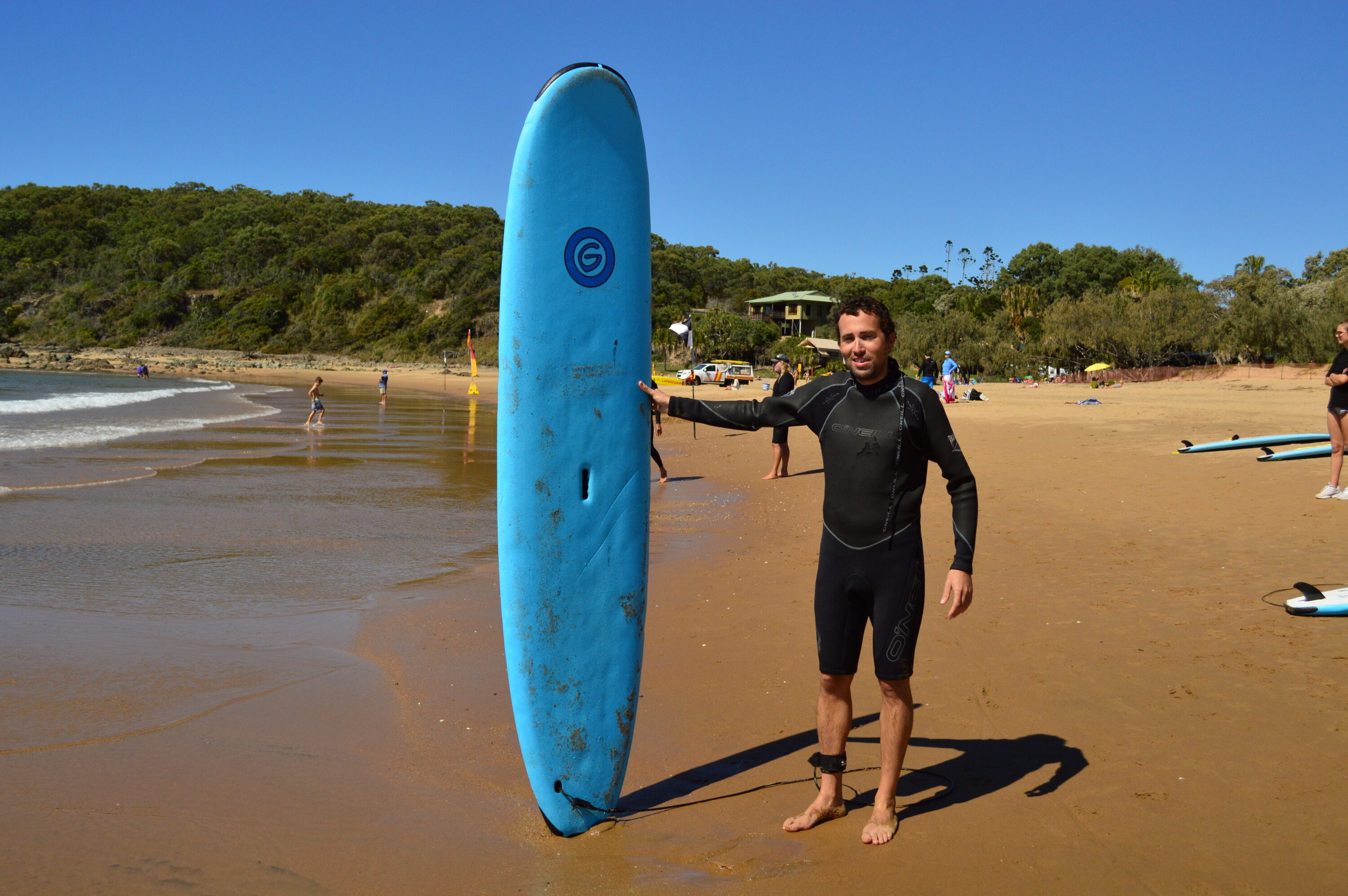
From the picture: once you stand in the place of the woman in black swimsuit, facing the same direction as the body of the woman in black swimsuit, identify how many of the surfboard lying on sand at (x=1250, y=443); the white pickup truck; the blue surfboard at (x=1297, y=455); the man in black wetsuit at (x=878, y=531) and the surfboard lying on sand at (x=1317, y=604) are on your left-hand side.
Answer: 2

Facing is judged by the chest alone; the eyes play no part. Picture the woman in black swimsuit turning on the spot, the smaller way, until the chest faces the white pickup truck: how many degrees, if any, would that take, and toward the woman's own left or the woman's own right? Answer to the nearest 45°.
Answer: approximately 45° to the woman's own right

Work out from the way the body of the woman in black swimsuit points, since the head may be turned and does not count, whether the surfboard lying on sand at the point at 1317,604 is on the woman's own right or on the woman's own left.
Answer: on the woman's own left

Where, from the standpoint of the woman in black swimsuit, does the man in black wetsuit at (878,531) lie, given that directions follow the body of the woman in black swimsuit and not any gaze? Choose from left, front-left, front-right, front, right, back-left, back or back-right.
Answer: left

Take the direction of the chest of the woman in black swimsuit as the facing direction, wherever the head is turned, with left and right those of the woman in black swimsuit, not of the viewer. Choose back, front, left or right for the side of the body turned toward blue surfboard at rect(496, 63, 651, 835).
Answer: left

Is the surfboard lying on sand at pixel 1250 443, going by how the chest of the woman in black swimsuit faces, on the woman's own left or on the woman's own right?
on the woman's own right

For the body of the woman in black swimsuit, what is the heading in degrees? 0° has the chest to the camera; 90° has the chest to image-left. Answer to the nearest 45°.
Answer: approximately 90°

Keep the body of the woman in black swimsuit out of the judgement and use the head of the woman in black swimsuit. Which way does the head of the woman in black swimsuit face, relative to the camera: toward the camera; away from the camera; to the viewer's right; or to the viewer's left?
to the viewer's left
